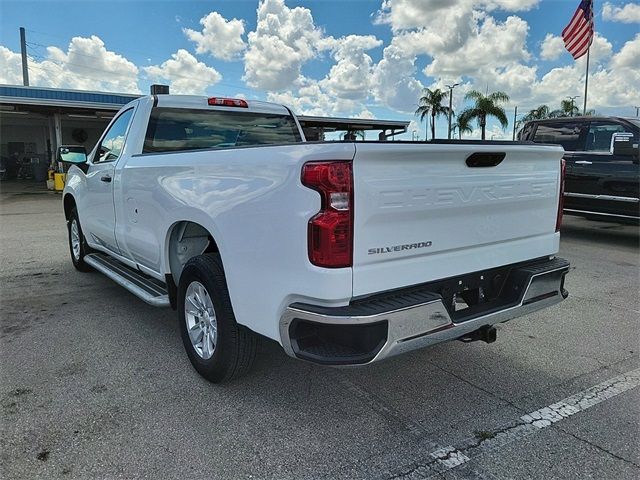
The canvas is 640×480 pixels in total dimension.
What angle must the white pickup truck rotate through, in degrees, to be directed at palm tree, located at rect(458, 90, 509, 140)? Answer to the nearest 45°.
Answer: approximately 45° to its right

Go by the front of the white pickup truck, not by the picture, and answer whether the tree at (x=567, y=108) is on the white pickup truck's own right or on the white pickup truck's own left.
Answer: on the white pickup truck's own right

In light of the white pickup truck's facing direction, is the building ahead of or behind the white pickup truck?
ahead

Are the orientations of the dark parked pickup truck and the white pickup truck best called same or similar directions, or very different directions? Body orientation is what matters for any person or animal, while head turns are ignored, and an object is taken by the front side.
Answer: very different directions

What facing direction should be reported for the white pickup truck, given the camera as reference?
facing away from the viewer and to the left of the viewer

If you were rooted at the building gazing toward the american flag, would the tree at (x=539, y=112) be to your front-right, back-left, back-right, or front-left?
front-left

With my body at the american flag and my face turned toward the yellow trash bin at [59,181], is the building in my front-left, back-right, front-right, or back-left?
front-right

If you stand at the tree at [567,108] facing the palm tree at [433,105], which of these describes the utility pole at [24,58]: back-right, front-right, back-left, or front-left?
front-left

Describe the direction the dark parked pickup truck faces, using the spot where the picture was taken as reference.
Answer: facing the viewer and to the right of the viewer

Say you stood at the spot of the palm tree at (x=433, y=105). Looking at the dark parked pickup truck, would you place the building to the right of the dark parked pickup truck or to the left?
right

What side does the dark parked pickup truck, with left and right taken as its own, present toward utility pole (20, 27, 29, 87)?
back

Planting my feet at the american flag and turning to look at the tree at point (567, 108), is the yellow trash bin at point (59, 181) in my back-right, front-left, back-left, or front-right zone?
back-left
